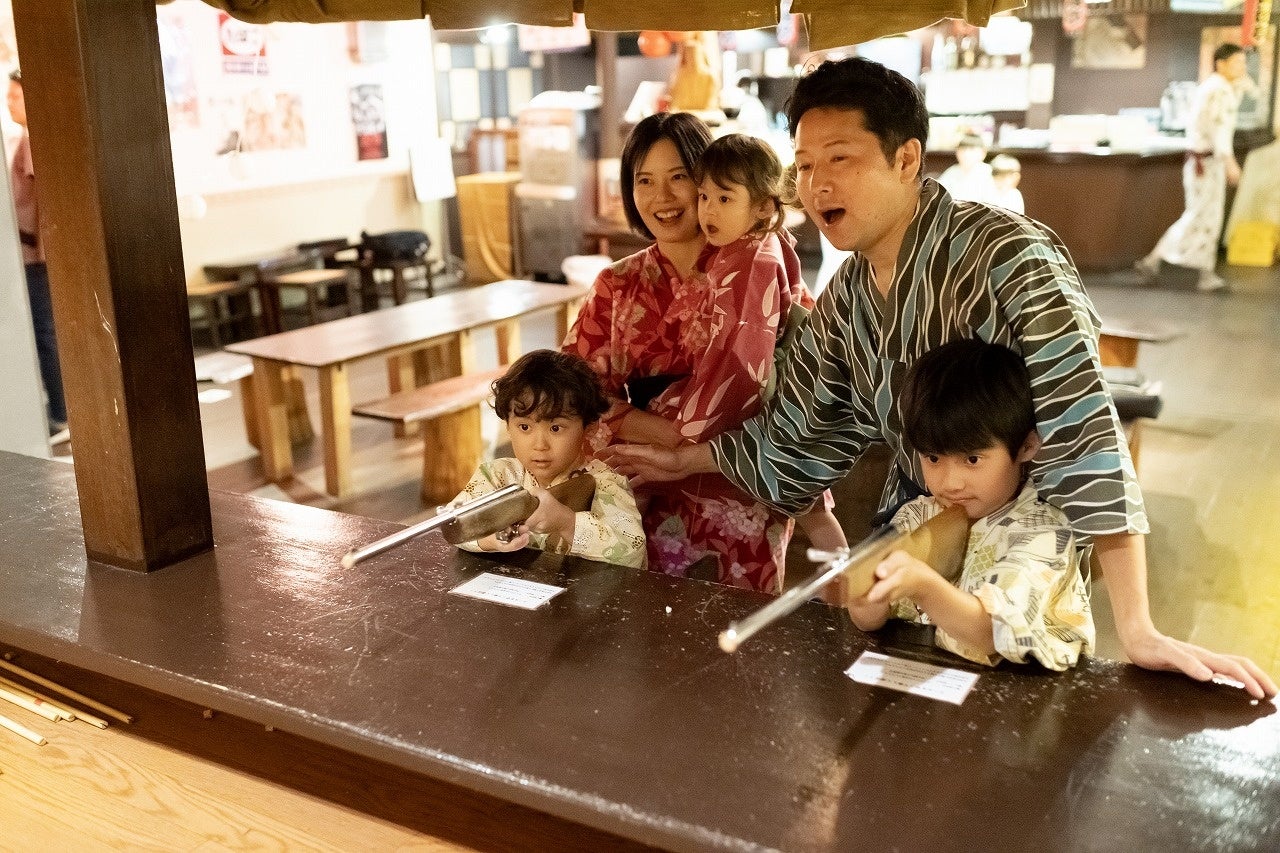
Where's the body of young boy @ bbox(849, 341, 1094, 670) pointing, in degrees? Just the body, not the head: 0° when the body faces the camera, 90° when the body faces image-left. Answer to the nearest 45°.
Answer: approximately 45°

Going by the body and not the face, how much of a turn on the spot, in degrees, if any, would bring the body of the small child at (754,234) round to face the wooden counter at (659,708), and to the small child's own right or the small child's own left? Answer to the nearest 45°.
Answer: approximately 45° to the small child's own left

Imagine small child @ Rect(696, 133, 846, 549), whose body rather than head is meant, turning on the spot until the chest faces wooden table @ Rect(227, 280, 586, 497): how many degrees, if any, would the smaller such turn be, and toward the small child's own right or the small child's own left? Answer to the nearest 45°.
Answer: approximately 90° to the small child's own right

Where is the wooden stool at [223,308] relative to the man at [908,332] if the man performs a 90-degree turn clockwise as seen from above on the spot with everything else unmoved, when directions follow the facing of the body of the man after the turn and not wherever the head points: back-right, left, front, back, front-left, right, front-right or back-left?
front

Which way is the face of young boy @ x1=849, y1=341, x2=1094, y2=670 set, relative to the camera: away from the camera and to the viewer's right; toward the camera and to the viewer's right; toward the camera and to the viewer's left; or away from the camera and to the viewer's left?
toward the camera and to the viewer's left

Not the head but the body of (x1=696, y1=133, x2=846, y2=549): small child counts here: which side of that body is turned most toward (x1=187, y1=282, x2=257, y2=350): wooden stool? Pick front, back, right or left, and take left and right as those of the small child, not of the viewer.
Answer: right

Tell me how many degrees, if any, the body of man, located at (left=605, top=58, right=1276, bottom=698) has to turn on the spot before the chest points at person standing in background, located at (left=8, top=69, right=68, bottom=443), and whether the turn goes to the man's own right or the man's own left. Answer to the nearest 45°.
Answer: approximately 90° to the man's own right

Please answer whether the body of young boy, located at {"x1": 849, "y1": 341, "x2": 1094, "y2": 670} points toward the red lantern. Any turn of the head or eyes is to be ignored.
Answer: no

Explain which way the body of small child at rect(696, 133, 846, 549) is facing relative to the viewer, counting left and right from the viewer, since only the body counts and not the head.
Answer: facing the viewer and to the left of the viewer

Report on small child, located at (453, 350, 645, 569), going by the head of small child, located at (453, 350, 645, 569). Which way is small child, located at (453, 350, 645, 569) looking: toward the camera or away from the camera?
toward the camera

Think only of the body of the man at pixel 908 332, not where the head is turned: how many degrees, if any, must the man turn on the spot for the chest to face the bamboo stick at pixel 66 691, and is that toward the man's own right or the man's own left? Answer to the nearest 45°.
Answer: approximately 45° to the man's own right

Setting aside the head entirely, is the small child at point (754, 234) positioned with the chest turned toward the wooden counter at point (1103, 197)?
no
